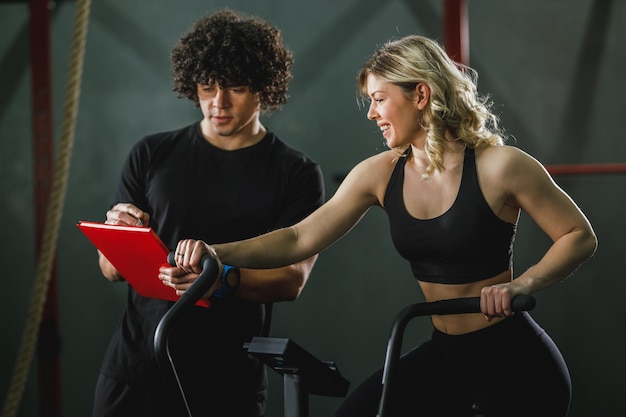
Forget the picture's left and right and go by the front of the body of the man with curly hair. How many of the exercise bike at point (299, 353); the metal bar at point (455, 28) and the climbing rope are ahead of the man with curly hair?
1

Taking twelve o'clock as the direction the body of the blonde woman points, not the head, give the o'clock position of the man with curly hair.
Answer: The man with curly hair is roughly at 2 o'clock from the blonde woman.

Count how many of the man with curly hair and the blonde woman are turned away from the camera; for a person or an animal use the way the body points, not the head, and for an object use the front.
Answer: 0

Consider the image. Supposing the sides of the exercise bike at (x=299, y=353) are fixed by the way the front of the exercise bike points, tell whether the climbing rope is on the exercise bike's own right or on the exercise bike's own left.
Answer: on the exercise bike's own right

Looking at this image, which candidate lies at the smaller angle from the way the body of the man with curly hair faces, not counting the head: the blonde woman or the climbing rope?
the blonde woman

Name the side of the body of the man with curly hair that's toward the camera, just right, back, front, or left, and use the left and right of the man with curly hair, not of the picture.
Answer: front

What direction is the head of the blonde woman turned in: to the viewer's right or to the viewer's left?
to the viewer's left

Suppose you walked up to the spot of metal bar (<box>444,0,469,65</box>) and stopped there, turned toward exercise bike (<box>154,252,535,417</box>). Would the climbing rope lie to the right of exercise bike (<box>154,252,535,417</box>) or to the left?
right

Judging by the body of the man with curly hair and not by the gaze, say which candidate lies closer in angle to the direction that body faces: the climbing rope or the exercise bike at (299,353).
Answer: the exercise bike

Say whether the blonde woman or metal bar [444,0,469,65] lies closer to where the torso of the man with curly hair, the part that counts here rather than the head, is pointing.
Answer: the blonde woman

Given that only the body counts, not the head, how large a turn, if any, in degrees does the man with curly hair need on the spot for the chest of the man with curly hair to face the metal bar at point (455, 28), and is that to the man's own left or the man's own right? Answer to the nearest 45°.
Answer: approximately 135° to the man's own left

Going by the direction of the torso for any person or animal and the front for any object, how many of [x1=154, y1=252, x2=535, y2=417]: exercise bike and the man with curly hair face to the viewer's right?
0

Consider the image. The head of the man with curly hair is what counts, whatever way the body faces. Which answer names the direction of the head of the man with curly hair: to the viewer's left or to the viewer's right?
to the viewer's left

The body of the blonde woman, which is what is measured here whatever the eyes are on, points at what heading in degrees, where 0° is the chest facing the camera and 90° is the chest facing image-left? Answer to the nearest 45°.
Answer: approximately 45°
